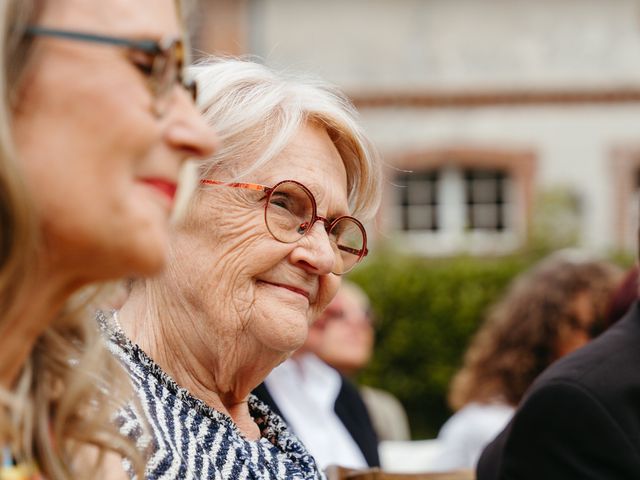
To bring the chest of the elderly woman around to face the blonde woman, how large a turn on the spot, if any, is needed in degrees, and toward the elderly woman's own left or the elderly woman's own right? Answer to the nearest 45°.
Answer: approximately 45° to the elderly woman's own right

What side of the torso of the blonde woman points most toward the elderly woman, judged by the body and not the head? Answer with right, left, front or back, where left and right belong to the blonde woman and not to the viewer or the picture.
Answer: left

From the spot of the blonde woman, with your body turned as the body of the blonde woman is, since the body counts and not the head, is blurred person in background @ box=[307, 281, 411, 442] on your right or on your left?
on your left

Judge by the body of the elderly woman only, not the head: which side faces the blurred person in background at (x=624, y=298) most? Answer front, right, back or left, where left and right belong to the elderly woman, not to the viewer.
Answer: left

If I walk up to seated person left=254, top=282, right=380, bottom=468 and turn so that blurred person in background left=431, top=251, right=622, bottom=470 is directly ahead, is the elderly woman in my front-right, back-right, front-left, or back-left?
back-right

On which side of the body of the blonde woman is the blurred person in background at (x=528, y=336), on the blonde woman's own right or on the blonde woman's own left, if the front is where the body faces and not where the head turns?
on the blonde woman's own left

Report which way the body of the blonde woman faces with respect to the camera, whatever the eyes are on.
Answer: to the viewer's right

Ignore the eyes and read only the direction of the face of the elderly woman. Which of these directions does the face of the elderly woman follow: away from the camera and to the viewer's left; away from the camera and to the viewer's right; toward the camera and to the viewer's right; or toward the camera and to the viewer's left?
toward the camera and to the viewer's right

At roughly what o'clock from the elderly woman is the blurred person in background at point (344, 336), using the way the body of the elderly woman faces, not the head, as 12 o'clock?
The blurred person in background is roughly at 8 o'clock from the elderly woman.

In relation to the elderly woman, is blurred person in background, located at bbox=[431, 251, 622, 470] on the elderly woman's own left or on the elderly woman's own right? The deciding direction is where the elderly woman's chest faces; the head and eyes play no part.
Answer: on the elderly woman's own left
